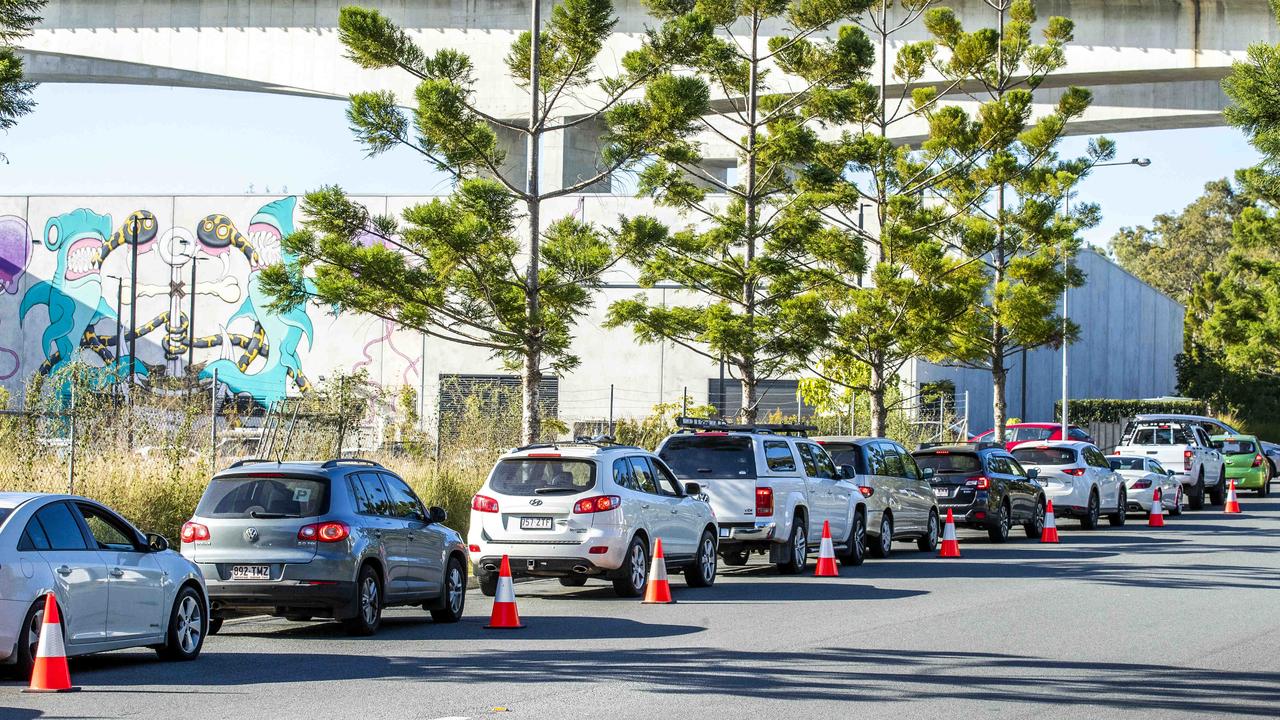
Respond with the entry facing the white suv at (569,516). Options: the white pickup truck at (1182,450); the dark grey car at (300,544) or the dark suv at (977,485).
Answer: the dark grey car

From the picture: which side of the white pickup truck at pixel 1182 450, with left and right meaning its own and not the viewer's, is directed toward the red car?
left

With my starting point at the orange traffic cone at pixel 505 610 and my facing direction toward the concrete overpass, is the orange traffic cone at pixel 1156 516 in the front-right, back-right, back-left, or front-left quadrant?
front-right

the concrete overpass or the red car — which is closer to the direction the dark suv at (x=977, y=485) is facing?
the red car

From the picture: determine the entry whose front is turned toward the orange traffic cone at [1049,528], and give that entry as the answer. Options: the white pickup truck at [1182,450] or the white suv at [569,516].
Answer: the white suv

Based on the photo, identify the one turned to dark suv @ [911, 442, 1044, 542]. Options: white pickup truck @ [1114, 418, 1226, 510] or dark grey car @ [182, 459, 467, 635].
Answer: the dark grey car

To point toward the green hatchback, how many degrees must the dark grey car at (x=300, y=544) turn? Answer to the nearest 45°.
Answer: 0° — it already faces it

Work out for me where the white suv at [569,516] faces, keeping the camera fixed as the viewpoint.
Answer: facing away from the viewer and to the right of the viewer

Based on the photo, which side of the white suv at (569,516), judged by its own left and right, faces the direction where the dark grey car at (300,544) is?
back

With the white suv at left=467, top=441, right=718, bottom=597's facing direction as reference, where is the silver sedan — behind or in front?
behind

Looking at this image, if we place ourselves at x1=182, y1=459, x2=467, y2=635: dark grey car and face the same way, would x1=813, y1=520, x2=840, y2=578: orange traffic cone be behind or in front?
in front

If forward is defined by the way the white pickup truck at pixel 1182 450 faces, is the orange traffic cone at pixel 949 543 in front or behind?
behind

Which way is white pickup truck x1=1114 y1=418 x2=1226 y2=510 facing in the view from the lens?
facing away from the viewer and to the right of the viewer

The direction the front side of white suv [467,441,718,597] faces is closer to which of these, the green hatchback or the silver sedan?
the green hatchback

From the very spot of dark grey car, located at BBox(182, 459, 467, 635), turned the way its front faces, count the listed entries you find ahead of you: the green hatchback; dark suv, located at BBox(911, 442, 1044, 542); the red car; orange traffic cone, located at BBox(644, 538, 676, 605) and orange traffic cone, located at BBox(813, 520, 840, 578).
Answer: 5

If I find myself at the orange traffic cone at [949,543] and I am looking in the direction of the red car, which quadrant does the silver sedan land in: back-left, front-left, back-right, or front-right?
back-left

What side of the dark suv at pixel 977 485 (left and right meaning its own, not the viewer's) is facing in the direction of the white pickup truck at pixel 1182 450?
front
